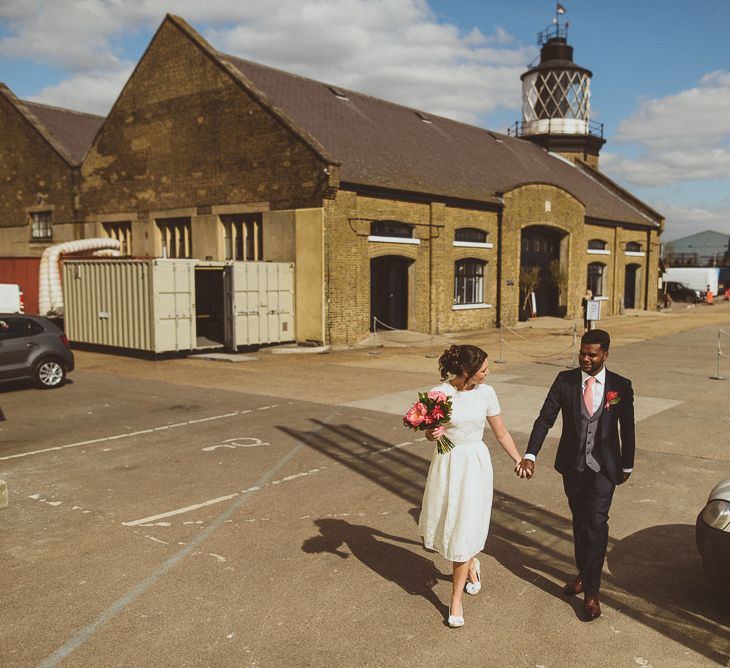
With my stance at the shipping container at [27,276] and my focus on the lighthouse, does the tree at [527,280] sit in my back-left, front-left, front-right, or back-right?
front-right

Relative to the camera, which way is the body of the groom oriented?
toward the camera

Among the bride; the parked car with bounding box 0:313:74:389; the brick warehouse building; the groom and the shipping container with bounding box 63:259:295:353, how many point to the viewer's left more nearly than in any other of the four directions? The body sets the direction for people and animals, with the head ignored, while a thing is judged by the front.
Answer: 1

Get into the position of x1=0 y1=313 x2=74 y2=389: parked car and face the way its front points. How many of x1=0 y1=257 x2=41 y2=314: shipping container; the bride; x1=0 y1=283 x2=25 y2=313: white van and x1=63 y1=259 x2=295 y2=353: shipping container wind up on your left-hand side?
1

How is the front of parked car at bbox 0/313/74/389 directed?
to the viewer's left

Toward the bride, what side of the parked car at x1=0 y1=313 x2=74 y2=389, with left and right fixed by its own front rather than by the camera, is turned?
left

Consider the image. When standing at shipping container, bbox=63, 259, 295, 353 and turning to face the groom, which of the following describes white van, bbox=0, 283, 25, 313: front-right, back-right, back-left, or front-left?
back-right

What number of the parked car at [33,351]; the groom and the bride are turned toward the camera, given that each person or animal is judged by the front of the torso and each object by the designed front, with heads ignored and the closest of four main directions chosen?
2

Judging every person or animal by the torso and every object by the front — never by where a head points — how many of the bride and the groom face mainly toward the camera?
2

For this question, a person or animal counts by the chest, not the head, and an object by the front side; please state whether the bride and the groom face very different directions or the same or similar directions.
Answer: same or similar directions

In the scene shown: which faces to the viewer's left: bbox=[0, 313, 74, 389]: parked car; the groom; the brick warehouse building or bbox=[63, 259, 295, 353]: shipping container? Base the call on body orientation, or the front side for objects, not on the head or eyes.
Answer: the parked car

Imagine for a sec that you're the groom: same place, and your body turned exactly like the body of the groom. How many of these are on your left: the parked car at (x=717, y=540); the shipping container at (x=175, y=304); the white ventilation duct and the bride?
1

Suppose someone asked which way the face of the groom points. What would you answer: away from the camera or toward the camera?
toward the camera

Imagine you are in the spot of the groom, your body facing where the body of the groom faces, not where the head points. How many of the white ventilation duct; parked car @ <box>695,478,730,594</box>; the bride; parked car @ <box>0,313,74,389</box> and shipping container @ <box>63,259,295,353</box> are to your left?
1

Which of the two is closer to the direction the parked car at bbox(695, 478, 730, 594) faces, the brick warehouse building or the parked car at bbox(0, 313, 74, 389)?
the parked car

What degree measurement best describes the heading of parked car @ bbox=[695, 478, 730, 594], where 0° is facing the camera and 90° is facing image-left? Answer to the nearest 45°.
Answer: approximately 45°

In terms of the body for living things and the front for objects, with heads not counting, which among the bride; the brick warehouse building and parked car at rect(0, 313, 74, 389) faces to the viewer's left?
the parked car
